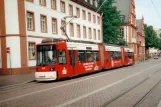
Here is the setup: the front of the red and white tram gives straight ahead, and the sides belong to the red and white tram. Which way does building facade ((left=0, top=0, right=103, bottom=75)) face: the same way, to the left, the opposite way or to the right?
to the left

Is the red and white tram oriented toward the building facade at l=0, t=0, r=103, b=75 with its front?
no

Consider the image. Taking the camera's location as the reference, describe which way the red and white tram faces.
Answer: facing the viewer and to the left of the viewer

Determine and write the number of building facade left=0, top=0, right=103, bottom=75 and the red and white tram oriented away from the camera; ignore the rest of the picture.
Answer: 0

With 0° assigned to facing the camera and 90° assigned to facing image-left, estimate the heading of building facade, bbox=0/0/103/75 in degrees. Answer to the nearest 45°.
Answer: approximately 315°

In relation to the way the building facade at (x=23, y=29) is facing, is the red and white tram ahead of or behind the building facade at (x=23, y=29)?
ahead
